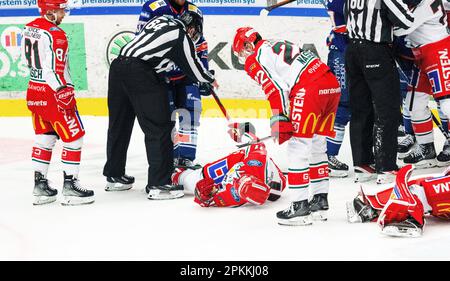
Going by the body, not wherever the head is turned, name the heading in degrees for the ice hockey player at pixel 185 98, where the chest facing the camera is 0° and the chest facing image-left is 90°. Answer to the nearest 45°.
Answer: approximately 0°

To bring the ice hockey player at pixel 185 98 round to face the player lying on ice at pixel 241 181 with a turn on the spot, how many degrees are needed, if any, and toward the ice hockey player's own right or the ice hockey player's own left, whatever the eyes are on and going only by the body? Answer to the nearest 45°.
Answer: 0° — they already face them

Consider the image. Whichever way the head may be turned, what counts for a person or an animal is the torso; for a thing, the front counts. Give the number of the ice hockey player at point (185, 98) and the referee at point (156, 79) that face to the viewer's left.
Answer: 0

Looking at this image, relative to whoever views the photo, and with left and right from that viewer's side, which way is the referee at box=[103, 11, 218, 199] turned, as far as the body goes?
facing away from the viewer and to the right of the viewer

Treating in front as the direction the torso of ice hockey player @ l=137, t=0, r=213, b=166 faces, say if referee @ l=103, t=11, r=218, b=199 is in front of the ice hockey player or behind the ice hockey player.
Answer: in front
